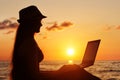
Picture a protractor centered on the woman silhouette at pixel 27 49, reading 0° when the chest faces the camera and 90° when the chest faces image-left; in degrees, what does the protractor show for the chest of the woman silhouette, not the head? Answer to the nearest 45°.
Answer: approximately 270°
